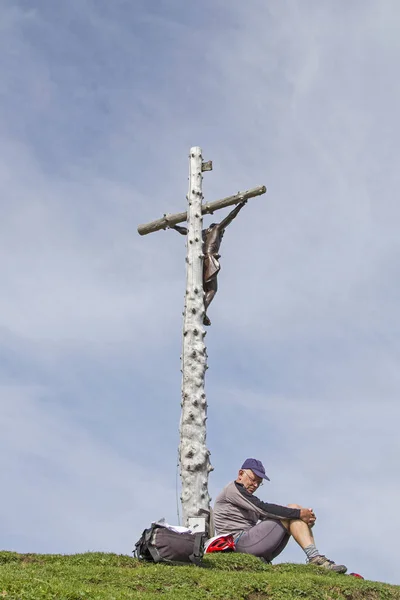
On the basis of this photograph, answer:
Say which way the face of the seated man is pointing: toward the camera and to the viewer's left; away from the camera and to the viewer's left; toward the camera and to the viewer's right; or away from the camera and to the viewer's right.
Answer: toward the camera and to the viewer's right

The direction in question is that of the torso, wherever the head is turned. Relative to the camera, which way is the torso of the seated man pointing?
to the viewer's right

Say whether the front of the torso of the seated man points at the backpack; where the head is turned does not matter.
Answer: no

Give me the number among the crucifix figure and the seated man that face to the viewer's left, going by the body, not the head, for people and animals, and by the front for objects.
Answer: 0
